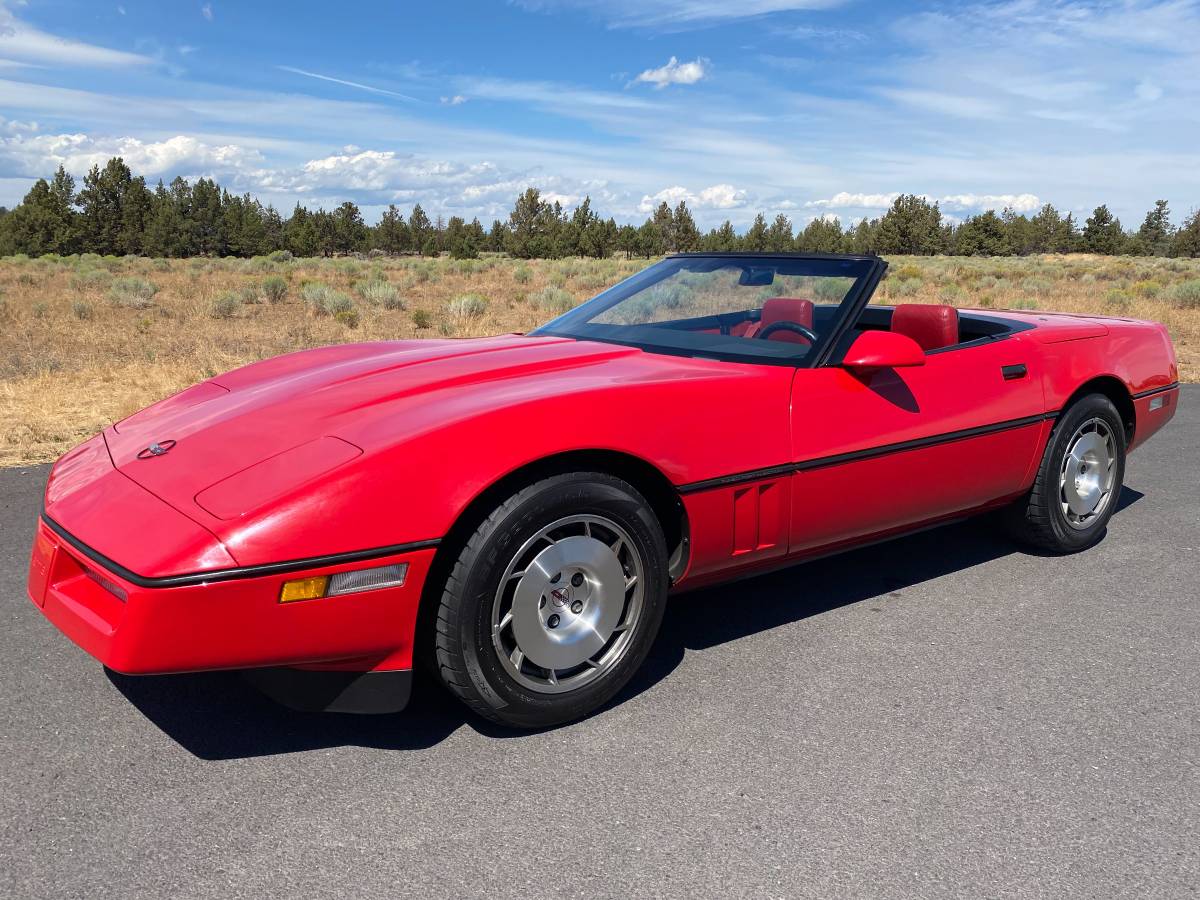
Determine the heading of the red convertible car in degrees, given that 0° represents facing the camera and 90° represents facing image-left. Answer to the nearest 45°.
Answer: approximately 45°
